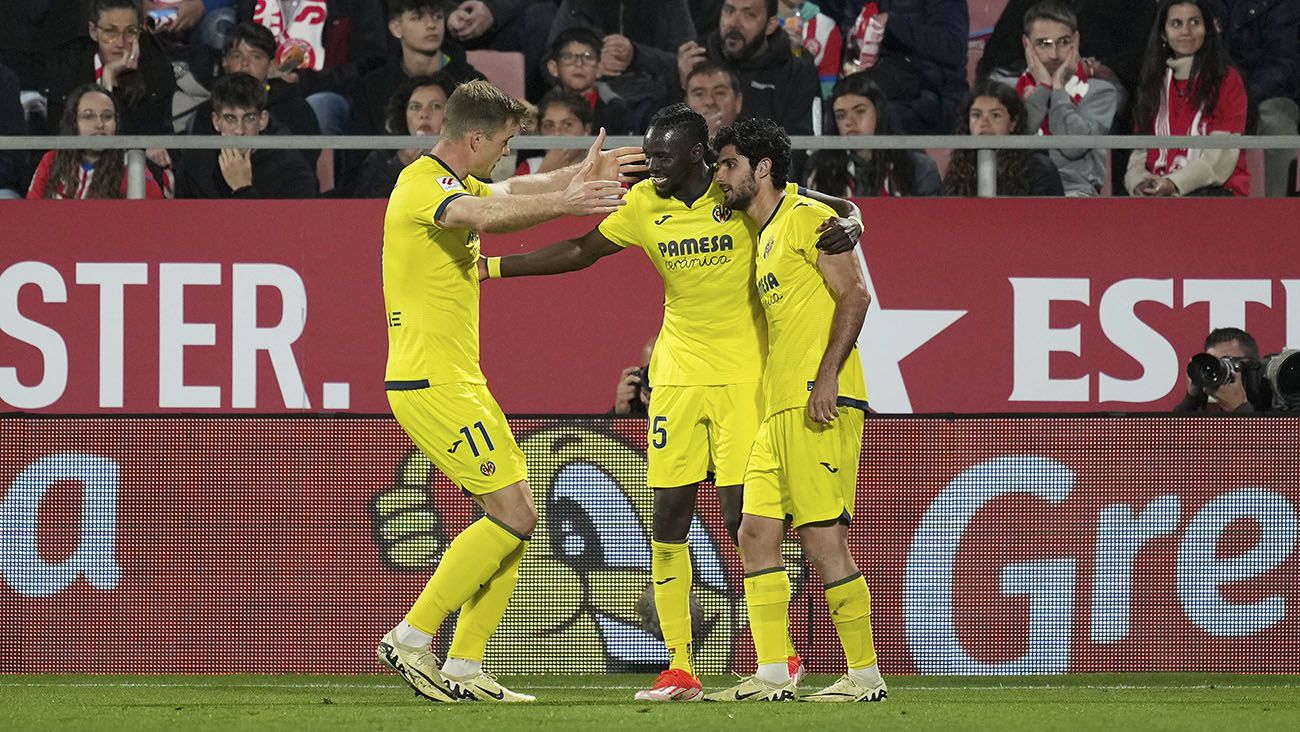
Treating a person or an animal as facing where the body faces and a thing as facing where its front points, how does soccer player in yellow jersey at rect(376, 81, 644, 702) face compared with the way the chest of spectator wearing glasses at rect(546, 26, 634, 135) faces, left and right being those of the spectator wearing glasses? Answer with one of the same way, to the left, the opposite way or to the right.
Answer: to the left

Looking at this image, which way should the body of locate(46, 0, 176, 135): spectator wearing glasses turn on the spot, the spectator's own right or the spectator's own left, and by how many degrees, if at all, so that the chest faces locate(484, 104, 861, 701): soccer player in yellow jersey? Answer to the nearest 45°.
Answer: approximately 45° to the spectator's own left

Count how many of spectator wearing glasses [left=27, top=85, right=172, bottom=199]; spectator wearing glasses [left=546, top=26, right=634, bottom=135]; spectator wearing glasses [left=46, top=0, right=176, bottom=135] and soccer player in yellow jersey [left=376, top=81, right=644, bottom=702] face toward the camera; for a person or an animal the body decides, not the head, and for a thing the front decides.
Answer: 3

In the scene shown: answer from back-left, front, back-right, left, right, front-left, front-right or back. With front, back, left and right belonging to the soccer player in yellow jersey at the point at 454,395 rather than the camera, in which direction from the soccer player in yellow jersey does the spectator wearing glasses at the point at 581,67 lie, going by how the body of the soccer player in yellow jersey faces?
left

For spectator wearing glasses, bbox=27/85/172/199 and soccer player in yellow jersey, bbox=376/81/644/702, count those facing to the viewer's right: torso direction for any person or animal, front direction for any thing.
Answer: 1

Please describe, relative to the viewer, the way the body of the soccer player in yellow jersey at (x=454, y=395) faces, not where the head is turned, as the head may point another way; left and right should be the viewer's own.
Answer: facing to the right of the viewer

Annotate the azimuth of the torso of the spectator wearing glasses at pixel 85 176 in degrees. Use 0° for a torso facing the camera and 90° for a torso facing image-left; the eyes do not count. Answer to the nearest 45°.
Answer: approximately 0°
